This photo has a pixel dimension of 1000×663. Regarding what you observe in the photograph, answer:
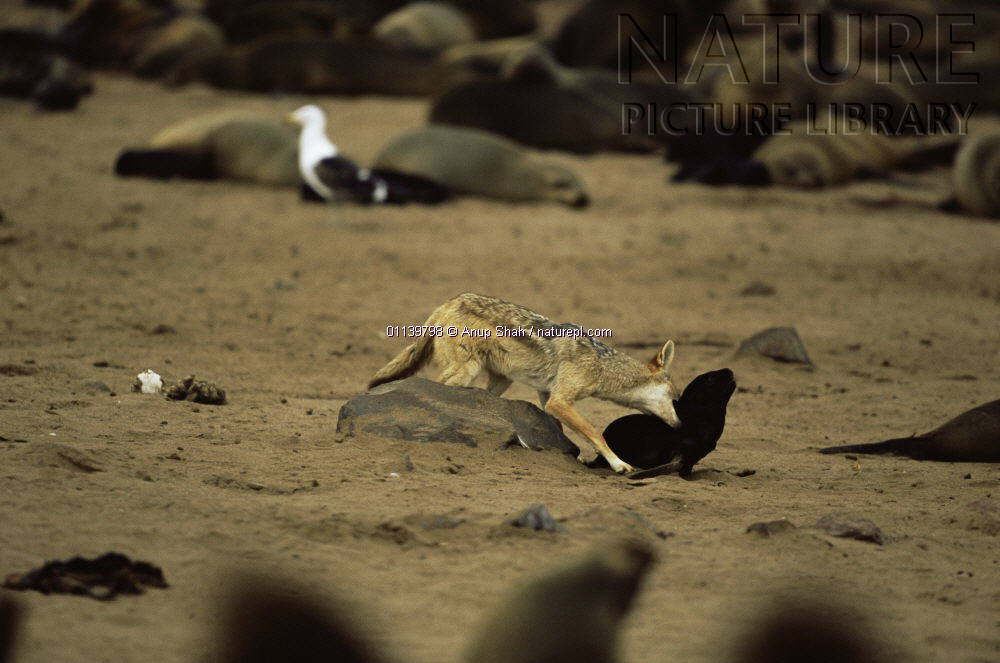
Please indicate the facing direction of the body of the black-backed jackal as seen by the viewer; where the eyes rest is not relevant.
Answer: to the viewer's right

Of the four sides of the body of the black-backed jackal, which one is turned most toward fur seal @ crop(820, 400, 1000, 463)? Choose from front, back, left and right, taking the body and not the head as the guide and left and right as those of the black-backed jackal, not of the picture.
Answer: front

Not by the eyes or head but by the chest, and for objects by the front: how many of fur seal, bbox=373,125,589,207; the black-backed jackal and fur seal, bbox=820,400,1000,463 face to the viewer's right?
3

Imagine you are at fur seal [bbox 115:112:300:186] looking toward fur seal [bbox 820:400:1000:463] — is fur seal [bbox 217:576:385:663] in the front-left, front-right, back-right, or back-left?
front-right

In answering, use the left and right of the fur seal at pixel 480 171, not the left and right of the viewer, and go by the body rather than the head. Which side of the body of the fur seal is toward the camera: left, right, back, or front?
right

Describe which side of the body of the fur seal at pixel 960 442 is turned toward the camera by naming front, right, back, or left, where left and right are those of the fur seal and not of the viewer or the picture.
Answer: right

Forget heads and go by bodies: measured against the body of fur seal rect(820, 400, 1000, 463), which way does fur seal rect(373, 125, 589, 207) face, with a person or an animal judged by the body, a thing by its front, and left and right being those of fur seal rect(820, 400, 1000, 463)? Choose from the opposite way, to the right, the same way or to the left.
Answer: the same way

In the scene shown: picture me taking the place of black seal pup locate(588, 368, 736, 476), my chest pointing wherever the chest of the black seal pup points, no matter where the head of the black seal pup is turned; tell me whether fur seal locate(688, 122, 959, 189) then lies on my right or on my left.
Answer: on my left

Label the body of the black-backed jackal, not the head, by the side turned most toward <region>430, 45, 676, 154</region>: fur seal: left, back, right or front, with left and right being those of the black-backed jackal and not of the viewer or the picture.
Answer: left
